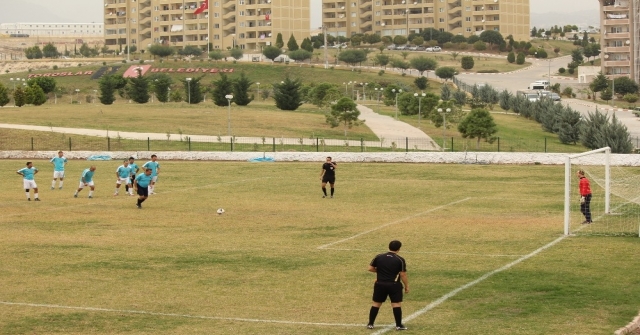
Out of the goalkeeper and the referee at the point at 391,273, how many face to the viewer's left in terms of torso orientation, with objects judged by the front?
1

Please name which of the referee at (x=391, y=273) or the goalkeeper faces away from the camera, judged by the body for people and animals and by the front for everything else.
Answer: the referee

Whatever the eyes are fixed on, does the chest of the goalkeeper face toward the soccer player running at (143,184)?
yes

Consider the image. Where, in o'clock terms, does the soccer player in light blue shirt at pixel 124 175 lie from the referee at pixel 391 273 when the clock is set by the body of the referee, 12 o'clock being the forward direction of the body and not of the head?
The soccer player in light blue shirt is roughly at 11 o'clock from the referee.

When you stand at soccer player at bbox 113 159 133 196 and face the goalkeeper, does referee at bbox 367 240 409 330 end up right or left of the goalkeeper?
right

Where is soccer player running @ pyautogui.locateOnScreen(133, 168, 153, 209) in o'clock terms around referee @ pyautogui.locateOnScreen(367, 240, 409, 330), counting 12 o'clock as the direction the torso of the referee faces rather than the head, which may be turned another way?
The soccer player running is roughly at 11 o'clock from the referee.

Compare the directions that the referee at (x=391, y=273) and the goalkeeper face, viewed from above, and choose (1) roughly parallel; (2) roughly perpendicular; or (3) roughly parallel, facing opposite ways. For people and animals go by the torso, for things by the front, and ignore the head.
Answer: roughly perpendicular

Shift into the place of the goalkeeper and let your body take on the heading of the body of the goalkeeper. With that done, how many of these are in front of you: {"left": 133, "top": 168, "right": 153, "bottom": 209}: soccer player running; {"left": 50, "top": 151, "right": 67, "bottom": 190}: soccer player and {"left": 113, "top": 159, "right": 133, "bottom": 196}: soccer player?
3

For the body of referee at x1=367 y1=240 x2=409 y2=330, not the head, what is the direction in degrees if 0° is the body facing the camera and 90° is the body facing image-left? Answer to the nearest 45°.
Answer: approximately 180°

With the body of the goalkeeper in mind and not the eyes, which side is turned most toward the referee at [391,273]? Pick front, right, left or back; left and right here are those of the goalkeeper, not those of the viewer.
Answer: left

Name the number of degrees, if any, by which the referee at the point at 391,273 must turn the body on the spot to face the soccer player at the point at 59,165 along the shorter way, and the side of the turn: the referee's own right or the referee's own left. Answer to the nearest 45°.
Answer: approximately 45° to the referee's own left

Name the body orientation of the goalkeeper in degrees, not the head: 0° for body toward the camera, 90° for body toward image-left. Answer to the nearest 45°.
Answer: approximately 90°

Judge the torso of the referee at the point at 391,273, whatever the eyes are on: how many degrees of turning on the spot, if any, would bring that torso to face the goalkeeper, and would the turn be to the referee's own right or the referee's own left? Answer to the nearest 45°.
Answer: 0° — they already face them
